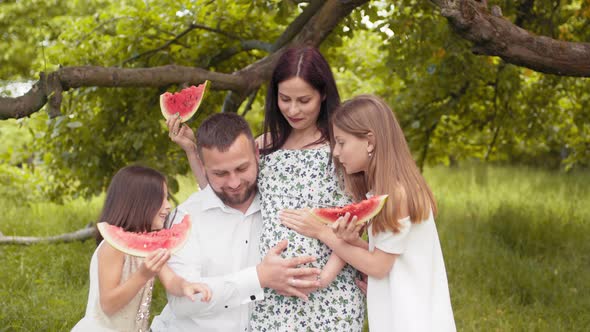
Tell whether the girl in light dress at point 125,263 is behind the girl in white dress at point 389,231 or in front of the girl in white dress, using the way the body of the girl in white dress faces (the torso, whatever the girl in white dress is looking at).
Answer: in front

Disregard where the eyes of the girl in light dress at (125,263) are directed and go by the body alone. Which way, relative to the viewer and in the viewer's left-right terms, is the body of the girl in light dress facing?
facing to the right of the viewer

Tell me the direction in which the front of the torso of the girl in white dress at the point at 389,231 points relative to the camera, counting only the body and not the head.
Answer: to the viewer's left

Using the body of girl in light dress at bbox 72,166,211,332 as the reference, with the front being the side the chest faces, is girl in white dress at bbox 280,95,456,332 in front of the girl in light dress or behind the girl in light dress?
in front

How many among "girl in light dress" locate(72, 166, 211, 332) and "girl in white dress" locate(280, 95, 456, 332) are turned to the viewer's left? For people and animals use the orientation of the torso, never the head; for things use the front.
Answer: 1

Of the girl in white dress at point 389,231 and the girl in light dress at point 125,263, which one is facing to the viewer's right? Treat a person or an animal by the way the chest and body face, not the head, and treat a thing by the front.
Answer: the girl in light dress

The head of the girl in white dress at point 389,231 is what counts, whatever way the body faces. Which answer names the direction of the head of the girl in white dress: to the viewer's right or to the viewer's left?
to the viewer's left

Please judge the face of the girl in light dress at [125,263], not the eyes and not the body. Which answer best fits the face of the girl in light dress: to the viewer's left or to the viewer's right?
to the viewer's right

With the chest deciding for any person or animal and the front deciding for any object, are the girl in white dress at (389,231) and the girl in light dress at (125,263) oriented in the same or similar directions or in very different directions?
very different directions
